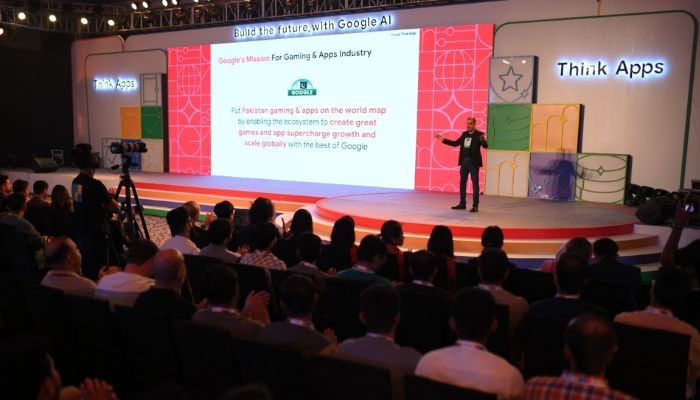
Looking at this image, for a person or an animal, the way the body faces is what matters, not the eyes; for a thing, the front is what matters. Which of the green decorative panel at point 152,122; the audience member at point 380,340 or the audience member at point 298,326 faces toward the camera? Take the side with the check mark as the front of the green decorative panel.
the green decorative panel

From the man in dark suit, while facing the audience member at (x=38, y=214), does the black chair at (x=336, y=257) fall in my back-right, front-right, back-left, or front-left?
front-left

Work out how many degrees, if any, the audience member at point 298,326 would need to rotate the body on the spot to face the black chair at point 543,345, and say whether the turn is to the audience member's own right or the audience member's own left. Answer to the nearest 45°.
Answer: approximately 90° to the audience member's own right

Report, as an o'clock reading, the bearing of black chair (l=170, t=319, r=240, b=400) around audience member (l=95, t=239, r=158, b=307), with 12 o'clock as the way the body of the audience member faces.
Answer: The black chair is roughly at 4 o'clock from the audience member.

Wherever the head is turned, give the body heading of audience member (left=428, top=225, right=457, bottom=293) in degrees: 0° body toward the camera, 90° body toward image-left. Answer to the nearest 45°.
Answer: approximately 180°

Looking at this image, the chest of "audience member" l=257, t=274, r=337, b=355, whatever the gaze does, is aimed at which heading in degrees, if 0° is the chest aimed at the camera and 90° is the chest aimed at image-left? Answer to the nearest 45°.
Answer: approximately 180°

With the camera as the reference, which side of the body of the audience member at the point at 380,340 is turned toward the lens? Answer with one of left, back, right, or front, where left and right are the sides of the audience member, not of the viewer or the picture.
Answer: back

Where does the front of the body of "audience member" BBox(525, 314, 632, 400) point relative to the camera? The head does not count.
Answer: away from the camera

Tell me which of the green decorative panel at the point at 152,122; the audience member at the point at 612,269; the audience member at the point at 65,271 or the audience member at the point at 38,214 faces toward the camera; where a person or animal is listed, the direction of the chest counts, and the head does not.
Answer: the green decorative panel

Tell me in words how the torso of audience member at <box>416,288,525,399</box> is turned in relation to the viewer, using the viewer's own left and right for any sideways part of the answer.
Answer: facing away from the viewer

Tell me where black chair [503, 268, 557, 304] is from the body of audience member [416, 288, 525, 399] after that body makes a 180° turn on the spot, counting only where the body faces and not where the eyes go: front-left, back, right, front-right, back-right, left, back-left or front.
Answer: back

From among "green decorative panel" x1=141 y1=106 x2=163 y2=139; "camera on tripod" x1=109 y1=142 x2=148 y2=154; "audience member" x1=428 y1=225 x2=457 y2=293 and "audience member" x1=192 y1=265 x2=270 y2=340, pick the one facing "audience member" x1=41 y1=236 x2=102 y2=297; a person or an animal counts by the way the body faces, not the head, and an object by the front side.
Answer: the green decorative panel

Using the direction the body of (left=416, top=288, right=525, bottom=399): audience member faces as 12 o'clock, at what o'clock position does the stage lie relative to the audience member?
The stage is roughly at 12 o'clock from the audience member.

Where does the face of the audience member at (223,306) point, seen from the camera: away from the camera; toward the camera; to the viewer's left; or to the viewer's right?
away from the camera

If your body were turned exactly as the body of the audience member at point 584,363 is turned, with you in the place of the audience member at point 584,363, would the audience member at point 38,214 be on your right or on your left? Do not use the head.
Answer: on your left

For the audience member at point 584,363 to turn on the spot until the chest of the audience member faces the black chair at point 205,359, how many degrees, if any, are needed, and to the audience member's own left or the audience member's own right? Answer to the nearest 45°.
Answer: approximately 90° to the audience member's own left

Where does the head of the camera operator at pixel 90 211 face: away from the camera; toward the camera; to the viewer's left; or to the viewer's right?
away from the camera

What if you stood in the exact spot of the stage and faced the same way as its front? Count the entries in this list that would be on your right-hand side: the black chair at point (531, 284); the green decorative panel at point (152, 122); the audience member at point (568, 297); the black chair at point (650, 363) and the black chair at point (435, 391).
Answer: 1

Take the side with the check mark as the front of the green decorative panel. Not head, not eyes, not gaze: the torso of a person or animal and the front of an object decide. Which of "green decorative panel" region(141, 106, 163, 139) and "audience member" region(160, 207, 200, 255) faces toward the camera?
the green decorative panel

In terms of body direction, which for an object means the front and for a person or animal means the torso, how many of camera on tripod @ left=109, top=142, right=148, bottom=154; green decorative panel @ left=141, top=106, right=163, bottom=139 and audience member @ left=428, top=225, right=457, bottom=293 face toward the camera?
1

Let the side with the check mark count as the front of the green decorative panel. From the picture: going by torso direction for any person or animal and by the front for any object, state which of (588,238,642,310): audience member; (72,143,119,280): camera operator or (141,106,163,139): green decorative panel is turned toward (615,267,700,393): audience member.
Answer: the green decorative panel
